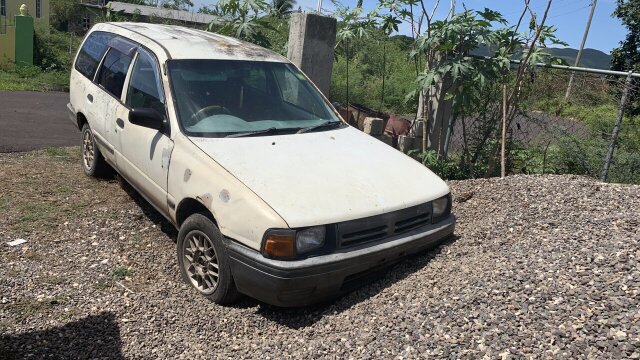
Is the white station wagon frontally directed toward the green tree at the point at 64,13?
no

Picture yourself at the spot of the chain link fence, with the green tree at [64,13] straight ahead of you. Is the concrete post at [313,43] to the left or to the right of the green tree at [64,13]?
left

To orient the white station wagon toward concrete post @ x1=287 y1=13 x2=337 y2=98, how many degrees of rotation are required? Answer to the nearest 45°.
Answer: approximately 135° to its left

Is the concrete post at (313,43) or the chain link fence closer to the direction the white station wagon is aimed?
the chain link fence

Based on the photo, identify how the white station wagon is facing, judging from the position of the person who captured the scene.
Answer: facing the viewer and to the right of the viewer

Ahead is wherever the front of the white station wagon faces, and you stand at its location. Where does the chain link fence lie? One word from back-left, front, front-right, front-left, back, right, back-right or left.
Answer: left

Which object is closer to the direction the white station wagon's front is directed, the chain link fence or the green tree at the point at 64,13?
the chain link fence

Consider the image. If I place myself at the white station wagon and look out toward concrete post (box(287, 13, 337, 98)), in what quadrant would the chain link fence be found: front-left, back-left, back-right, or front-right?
front-right
